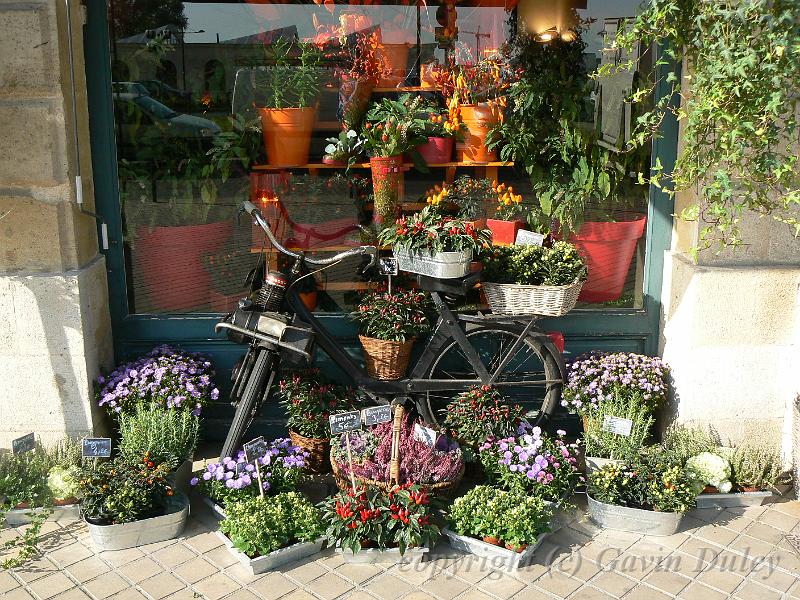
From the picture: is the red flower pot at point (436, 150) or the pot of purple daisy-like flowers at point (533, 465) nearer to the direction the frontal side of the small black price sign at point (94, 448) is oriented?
the pot of purple daisy-like flowers

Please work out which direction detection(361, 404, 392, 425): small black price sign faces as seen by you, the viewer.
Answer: facing the viewer

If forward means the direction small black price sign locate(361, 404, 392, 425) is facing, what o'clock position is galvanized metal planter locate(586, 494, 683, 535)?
The galvanized metal planter is roughly at 9 o'clock from the small black price sign.

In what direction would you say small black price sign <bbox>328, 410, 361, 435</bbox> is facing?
toward the camera

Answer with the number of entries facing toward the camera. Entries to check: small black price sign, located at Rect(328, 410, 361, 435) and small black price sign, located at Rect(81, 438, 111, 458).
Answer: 2

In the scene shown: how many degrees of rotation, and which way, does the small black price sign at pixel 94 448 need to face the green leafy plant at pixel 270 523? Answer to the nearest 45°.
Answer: approximately 45° to its left

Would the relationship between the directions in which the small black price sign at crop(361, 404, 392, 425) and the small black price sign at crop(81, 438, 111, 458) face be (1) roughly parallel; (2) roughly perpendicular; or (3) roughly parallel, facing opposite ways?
roughly parallel

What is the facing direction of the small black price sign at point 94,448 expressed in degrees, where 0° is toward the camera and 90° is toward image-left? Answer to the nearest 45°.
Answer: approximately 0°

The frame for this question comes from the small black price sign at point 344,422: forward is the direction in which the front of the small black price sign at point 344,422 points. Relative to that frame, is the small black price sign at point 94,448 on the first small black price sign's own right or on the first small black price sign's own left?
on the first small black price sign's own right

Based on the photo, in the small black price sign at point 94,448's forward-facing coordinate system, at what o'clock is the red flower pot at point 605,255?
The red flower pot is roughly at 9 o'clock from the small black price sign.

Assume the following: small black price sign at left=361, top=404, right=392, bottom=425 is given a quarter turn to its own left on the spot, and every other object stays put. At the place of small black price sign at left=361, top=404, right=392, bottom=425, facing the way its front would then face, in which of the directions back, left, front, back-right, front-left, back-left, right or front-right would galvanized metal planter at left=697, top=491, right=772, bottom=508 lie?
front

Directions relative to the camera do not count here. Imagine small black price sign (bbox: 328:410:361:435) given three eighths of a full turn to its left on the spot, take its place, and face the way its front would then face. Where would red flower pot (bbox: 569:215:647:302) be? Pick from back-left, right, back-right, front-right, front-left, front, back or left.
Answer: front

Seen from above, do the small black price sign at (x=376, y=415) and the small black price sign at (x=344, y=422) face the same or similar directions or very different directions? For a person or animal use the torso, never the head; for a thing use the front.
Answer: same or similar directions
